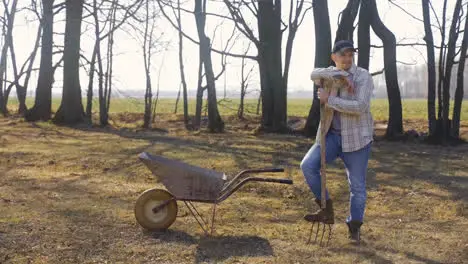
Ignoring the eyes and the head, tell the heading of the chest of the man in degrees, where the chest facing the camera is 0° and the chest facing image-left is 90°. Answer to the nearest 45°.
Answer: approximately 45°

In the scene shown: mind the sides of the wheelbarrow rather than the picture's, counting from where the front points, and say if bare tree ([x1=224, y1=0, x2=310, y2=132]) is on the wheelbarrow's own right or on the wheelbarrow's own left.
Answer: on the wheelbarrow's own right

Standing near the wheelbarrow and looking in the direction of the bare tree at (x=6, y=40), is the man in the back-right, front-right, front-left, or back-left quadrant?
back-right

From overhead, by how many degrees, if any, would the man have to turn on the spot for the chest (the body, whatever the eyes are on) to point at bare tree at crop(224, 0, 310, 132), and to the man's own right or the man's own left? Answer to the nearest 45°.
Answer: approximately 135° to the man's own right

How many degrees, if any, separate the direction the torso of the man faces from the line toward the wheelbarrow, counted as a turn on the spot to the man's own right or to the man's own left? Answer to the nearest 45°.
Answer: approximately 45° to the man's own right

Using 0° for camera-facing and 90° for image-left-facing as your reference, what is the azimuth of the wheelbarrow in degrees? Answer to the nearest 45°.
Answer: approximately 90°

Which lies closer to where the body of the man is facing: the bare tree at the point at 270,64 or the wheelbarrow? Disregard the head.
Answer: the wheelbarrow

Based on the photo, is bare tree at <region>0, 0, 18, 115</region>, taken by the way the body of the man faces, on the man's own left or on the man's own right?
on the man's own right

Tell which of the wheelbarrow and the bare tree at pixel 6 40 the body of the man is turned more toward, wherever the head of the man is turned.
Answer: the wheelbarrow

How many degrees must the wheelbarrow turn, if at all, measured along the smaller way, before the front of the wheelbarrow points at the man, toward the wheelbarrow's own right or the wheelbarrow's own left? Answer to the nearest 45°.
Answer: approximately 180°
